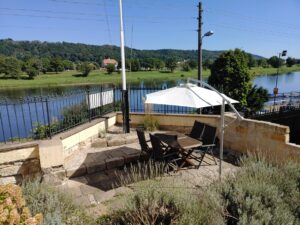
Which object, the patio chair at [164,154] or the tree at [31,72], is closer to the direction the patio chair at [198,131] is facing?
the patio chair

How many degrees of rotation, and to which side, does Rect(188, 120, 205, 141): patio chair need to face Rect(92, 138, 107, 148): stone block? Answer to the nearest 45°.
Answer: approximately 45° to its right

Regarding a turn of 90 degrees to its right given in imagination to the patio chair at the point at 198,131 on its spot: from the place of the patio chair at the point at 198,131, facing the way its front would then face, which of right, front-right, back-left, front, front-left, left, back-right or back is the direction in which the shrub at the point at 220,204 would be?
back-left

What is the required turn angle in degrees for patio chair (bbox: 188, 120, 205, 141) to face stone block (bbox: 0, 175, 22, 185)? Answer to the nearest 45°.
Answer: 0° — it already faces it

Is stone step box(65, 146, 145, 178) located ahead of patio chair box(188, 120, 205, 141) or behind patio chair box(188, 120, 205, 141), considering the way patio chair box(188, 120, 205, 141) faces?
ahead

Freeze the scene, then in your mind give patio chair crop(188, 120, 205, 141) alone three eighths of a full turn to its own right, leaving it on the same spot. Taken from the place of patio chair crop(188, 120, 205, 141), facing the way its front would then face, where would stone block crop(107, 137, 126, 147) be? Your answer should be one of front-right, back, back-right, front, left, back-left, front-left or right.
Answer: left

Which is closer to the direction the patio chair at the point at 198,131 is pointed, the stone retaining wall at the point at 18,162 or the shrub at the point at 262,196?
the stone retaining wall

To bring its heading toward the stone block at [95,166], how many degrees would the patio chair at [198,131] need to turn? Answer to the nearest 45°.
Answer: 0° — it already faces it

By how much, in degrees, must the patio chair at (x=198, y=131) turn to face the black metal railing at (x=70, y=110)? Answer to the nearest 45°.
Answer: approximately 45° to its right

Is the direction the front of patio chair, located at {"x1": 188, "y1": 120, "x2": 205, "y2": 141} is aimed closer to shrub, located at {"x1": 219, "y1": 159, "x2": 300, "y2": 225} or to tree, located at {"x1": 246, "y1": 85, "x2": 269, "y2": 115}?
the shrub

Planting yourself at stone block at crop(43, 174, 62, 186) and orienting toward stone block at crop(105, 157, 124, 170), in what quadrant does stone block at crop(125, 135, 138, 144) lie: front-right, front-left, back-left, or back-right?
front-left

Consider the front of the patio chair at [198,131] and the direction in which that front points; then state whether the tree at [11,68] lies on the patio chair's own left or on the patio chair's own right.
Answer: on the patio chair's own right

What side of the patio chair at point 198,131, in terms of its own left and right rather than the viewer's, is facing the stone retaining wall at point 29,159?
front

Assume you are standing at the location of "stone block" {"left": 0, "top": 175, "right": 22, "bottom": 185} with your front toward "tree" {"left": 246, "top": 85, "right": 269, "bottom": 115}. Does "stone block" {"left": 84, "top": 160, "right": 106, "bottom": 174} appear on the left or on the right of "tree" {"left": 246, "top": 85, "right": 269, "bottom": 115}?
right

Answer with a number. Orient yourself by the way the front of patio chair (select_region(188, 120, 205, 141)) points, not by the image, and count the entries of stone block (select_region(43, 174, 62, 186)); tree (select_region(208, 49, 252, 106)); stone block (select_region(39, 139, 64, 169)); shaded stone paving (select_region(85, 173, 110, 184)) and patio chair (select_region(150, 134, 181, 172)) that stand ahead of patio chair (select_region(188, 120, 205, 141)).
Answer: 4

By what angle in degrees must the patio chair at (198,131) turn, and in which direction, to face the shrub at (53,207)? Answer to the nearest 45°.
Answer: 0° — it already faces it

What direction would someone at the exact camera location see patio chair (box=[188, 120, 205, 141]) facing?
facing the viewer and to the left of the viewer

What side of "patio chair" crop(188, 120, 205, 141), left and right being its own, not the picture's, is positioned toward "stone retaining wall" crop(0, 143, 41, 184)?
front
